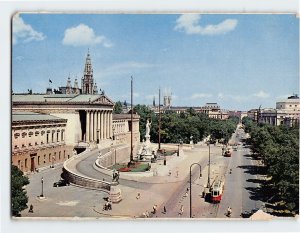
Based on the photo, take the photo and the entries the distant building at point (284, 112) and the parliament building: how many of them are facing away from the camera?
0

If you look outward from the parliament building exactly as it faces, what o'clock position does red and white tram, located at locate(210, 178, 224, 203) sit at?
The red and white tram is roughly at 1 o'clock from the parliament building.

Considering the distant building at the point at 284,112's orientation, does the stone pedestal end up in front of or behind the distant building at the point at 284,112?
in front

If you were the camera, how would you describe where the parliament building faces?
facing the viewer and to the right of the viewer

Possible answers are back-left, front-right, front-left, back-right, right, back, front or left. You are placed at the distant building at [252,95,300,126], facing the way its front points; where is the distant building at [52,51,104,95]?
front-right
